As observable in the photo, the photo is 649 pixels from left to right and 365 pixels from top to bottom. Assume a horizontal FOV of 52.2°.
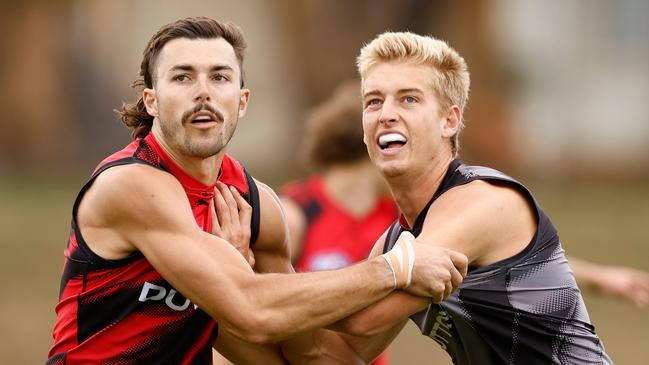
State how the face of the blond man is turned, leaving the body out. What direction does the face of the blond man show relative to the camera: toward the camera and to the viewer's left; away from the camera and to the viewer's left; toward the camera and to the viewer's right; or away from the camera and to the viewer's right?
toward the camera and to the viewer's left

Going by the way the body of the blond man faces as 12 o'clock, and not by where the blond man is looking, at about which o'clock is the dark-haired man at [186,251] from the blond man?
The dark-haired man is roughly at 1 o'clock from the blond man.

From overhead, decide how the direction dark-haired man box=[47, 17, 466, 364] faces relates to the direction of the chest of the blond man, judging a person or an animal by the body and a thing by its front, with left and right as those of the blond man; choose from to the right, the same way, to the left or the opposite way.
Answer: to the left

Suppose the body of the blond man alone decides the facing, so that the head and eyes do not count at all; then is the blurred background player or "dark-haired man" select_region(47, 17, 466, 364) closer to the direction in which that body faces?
the dark-haired man

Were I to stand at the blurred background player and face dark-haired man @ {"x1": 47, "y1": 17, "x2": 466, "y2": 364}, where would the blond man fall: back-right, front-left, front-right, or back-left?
front-left

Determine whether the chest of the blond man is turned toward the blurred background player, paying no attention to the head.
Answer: no

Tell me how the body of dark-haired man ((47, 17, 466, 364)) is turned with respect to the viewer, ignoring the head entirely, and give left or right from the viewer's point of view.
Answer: facing the viewer and to the right of the viewer

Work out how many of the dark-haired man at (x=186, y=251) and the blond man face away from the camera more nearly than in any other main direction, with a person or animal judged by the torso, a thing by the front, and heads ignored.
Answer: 0

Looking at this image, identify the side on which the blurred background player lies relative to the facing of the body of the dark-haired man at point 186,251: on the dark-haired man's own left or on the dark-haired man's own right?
on the dark-haired man's own left

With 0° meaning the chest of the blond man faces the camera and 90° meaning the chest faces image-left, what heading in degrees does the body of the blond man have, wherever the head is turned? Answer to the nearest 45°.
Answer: approximately 45°

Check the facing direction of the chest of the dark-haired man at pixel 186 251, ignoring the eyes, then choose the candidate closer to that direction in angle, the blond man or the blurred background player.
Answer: the blond man

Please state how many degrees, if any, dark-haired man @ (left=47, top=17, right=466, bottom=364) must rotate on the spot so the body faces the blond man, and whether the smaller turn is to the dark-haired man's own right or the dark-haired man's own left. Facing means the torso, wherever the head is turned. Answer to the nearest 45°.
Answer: approximately 45° to the dark-haired man's own left
